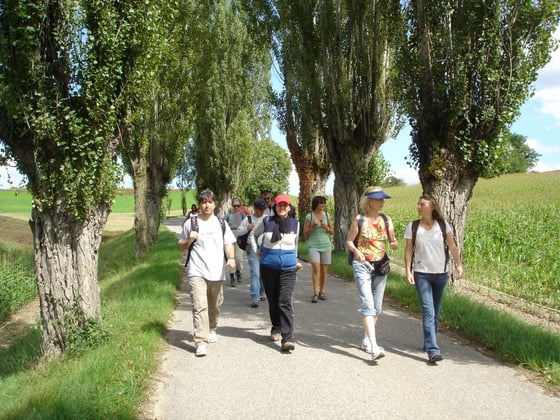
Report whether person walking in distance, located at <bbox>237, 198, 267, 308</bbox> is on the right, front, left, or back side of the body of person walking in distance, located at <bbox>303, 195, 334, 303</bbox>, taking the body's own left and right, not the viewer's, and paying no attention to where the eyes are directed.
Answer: right

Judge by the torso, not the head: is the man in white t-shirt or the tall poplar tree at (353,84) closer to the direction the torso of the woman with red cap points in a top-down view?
the man in white t-shirt

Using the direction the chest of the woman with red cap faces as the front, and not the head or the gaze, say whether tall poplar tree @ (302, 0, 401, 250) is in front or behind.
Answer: behind

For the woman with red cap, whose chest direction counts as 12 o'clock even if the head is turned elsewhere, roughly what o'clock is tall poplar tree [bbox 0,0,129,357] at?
The tall poplar tree is roughly at 3 o'clock from the woman with red cap.

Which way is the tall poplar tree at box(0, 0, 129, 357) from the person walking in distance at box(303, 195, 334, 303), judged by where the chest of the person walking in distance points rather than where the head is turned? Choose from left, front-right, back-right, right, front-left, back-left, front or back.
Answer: front-right

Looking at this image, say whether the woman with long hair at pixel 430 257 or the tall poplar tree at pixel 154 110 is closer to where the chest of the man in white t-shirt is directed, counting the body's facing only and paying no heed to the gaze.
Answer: the woman with long hair

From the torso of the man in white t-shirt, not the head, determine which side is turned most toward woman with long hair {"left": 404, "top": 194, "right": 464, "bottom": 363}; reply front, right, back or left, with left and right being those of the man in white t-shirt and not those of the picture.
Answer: left

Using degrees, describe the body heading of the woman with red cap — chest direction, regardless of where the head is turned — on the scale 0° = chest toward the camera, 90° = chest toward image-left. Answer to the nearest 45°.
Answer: approximately 0°

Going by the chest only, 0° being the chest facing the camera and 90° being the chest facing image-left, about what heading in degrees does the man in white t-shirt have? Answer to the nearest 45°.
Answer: approximately 0°

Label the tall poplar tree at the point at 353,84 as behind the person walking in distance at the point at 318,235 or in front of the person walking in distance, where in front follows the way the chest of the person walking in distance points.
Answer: behind

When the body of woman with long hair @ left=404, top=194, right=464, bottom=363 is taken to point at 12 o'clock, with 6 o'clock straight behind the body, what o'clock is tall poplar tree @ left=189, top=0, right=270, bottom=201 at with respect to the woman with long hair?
The tall poplar tree is roughly at 5 o'clock from the woman with long hair.

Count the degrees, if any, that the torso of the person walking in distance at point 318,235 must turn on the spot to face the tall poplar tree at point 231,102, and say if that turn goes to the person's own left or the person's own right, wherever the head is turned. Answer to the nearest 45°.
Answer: approximately 180°

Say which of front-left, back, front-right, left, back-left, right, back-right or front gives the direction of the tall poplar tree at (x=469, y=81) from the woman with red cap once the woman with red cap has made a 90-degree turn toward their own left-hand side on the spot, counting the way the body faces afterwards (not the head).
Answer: front-left
